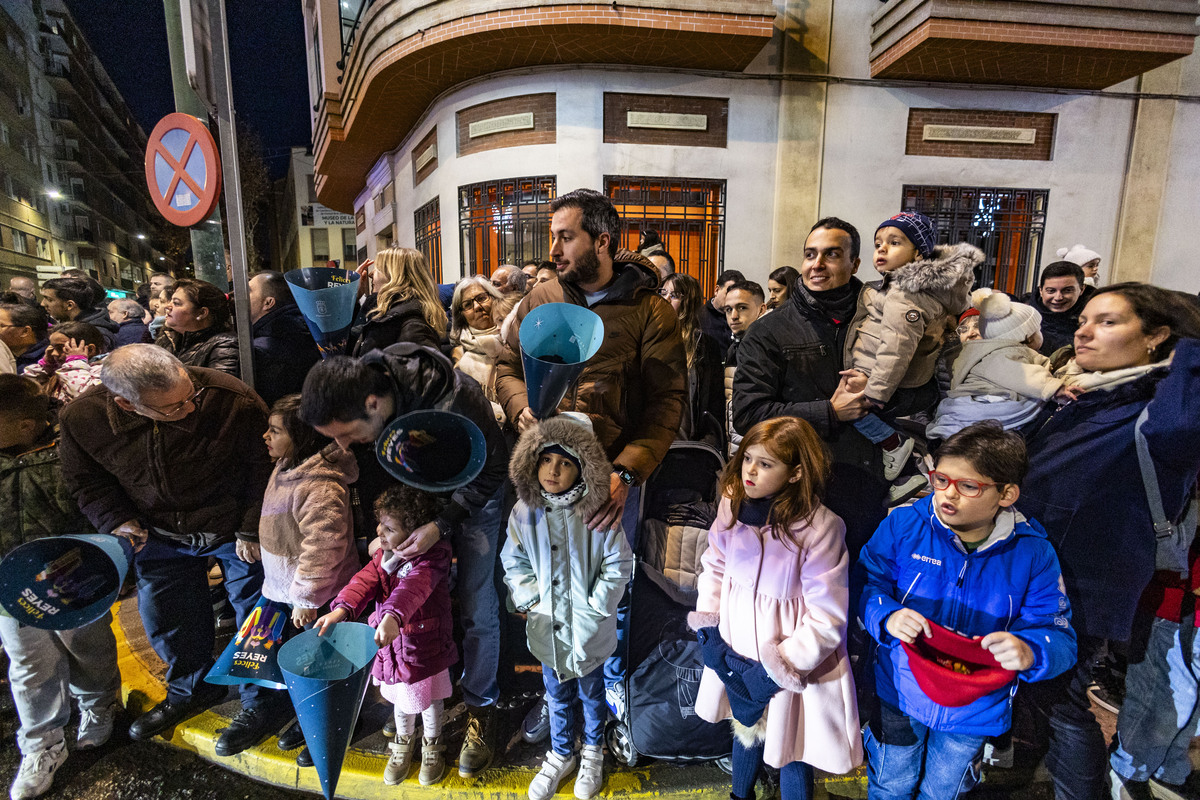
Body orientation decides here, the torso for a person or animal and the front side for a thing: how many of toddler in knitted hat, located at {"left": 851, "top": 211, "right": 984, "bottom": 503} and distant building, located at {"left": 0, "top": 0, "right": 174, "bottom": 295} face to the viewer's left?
1

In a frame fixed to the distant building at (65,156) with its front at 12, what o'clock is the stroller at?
The stroller is roughly at 2 o'clock from the distant building.

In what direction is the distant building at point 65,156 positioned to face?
to the viewer's right

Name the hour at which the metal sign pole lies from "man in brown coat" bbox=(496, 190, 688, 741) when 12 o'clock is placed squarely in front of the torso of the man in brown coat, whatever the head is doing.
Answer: The metal sign pole is roughly at 2 o'clock from the man in brown coat.

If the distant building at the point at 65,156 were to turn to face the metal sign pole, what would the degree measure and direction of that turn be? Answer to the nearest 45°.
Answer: approximately 90° to its right

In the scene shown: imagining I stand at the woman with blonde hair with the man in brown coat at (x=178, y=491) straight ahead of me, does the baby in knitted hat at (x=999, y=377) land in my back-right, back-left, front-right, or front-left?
back-left

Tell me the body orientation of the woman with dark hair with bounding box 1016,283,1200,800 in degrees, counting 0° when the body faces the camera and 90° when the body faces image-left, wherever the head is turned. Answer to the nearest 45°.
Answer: approximately 45°

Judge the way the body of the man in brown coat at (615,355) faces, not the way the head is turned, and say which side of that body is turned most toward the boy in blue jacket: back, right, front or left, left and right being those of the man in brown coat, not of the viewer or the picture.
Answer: left

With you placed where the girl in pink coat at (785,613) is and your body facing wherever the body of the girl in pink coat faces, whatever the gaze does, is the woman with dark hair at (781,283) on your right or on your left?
on your right

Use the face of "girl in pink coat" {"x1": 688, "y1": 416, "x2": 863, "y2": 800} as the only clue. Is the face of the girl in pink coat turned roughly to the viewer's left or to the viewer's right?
to the viewer's left

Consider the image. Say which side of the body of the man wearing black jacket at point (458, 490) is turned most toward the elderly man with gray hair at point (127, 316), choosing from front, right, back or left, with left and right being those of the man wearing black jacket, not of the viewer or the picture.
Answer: right

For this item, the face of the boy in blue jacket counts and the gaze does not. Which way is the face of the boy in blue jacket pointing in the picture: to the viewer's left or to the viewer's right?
to the viewer's left
